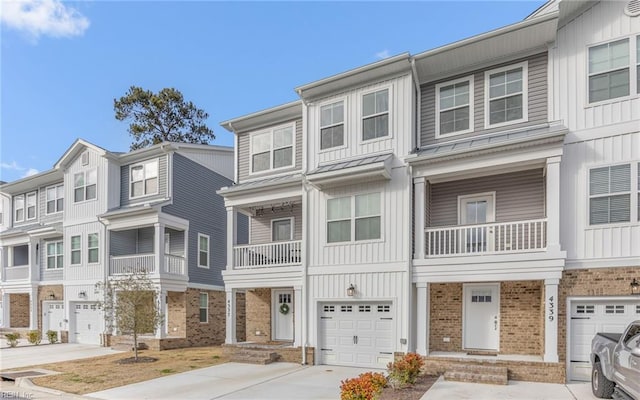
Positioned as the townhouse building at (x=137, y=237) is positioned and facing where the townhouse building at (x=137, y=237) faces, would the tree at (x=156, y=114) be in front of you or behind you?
behind

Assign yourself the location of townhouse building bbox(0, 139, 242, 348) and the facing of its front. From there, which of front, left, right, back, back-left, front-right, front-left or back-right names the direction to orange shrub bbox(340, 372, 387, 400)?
front-left
